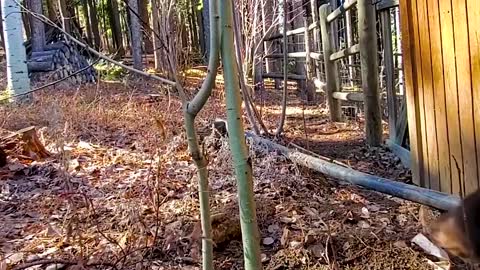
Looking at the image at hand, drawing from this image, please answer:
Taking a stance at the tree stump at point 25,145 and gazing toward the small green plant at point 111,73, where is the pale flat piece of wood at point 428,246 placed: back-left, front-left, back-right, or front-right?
back-right

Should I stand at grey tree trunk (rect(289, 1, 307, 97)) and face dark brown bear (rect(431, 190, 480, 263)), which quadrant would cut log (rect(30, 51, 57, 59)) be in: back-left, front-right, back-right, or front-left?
back-right
